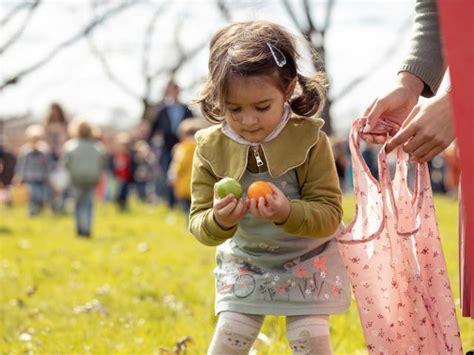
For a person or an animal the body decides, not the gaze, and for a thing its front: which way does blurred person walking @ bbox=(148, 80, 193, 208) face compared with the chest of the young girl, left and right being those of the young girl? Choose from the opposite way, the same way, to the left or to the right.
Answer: the same way

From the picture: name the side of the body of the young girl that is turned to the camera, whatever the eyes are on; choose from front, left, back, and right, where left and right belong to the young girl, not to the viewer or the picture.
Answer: front

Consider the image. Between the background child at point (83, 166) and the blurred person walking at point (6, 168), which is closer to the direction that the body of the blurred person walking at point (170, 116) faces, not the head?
the background child

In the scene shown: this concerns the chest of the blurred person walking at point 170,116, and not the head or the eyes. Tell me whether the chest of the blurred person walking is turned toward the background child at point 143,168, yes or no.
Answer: no

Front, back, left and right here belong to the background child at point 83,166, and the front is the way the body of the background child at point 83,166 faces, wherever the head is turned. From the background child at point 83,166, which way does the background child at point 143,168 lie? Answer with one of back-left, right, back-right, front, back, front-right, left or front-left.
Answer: front

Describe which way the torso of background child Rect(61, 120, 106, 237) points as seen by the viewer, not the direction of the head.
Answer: away from the camera

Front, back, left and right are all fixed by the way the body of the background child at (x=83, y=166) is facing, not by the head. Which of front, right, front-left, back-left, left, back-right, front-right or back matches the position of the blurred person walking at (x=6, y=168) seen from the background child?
front-left

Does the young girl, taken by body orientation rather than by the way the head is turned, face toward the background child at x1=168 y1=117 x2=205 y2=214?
no

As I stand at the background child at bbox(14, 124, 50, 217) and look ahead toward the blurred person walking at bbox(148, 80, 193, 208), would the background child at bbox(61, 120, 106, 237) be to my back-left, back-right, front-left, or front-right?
front-right

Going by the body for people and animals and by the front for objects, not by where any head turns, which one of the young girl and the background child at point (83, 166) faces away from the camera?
the background child

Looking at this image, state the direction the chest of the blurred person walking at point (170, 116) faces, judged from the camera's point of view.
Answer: toward the camera

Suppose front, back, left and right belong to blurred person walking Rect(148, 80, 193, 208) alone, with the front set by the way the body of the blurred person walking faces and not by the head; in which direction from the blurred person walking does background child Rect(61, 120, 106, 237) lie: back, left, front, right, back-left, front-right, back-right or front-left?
front-right
